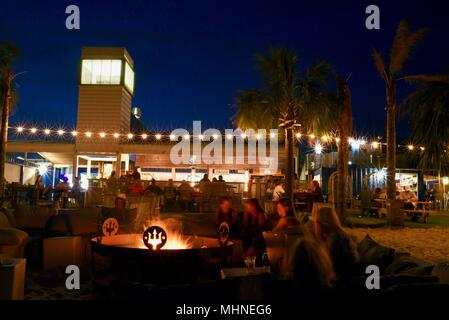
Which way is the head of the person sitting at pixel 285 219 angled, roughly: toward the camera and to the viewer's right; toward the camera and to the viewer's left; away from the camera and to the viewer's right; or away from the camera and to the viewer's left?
toward the camera and to the viewer's left

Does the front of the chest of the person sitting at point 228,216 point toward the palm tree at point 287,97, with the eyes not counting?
no

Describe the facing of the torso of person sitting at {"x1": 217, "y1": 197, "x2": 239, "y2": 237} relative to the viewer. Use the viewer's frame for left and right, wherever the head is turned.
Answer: facing the viewer and to the left of the viewer

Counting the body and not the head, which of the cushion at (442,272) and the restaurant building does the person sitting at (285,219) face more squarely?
the cushion

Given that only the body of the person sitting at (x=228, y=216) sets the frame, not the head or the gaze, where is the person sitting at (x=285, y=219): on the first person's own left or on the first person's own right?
on the first person's own left

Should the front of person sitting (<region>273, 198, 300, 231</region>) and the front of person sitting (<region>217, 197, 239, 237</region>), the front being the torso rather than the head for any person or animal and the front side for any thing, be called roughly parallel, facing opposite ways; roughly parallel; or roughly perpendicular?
roughly parallel

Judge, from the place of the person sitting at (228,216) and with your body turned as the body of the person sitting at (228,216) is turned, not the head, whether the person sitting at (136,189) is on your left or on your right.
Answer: on your right

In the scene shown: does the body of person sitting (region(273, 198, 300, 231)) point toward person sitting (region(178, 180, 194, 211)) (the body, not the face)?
no

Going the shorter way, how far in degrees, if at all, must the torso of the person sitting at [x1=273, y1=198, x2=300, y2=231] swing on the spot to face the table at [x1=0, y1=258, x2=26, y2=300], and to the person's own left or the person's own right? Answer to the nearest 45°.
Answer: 0° — they already face it

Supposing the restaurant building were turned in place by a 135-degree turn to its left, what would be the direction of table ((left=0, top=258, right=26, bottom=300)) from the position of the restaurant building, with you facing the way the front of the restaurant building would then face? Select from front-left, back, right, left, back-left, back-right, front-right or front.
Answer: back-right

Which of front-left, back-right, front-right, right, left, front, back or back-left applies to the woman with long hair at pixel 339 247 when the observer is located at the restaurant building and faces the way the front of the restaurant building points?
front

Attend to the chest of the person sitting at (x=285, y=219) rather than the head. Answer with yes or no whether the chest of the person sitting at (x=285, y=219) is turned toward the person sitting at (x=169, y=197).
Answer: no

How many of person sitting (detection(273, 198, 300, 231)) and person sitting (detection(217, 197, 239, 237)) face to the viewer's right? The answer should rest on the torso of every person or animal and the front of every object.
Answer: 0

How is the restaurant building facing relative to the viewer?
toward the camera

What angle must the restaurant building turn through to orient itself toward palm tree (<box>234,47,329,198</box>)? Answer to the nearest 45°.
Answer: approximately 45° to its left

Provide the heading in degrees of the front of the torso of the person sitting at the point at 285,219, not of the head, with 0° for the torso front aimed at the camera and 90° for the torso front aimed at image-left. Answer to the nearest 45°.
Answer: approximately 45°

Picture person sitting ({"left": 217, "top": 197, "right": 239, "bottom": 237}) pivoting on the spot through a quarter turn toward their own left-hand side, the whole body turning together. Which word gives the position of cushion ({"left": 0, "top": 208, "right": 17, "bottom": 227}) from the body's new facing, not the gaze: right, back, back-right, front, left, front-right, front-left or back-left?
back-right

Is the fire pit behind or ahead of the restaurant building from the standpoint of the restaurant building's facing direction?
ahead

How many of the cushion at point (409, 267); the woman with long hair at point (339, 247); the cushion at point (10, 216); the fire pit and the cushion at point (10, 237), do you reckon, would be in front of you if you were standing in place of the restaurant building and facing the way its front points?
5

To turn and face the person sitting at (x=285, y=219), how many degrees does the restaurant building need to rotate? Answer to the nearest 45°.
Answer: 0° — it already faces them
